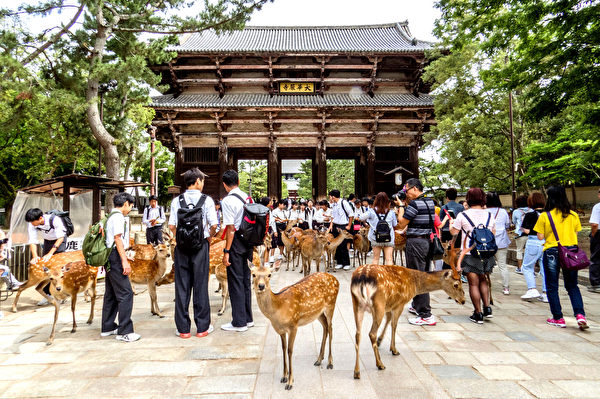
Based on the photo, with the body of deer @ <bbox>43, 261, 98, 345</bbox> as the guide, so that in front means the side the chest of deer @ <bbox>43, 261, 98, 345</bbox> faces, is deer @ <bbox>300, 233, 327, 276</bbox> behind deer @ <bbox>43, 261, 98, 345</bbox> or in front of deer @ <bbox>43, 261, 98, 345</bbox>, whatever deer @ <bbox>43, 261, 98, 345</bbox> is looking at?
behind

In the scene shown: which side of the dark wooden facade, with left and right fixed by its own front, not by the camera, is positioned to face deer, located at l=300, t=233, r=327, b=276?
front

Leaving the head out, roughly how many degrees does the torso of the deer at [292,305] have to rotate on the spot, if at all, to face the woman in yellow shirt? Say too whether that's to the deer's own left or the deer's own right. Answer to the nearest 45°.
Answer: approximately 135° to the deer's own left

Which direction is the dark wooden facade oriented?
toward the camera

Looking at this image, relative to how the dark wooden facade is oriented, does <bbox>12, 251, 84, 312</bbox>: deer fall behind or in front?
in front

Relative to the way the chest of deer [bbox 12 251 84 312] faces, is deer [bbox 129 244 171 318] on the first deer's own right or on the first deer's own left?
on the first deer's own right

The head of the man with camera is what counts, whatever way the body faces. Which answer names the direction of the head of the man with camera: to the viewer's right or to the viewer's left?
to the viewer's left

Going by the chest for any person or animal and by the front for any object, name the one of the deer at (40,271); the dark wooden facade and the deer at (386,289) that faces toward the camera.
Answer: the dark wooden facade

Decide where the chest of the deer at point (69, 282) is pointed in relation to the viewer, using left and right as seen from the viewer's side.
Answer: facing the viewer and to the left of the viewer

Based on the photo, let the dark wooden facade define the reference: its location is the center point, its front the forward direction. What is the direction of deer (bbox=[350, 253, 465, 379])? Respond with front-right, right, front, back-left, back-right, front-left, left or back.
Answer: front

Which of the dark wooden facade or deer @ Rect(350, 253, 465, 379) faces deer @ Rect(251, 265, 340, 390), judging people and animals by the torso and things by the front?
the dark wooden facade

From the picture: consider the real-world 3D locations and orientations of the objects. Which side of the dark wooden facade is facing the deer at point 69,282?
front
